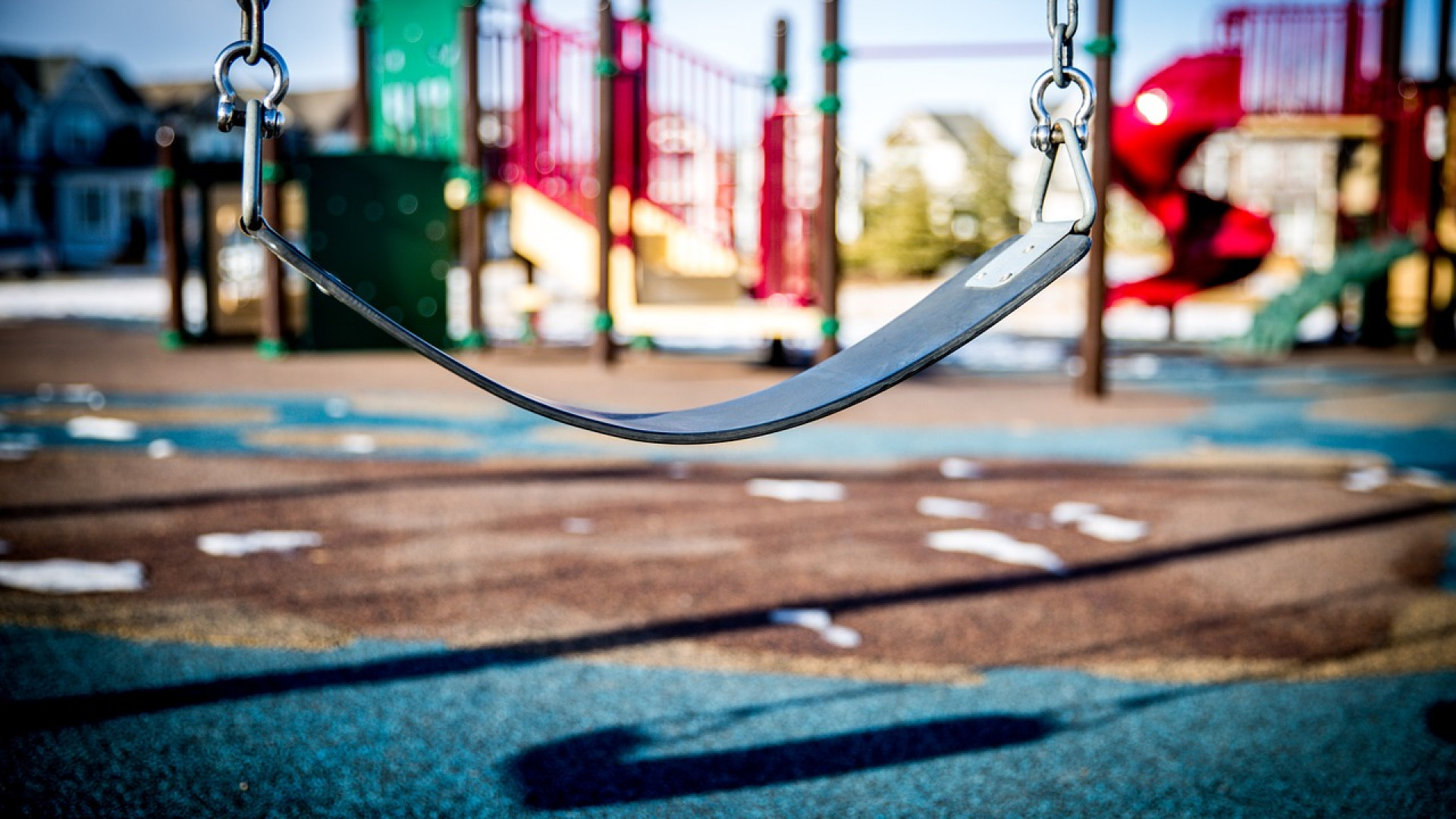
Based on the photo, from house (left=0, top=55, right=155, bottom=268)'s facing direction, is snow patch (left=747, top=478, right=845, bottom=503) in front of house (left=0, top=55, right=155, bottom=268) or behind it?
in front

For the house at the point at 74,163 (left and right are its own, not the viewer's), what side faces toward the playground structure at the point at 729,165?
front

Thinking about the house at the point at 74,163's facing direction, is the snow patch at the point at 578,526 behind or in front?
in front

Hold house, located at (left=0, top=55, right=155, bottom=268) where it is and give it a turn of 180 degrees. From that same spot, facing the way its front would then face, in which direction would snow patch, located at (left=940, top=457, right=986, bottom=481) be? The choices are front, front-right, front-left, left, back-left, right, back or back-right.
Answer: back

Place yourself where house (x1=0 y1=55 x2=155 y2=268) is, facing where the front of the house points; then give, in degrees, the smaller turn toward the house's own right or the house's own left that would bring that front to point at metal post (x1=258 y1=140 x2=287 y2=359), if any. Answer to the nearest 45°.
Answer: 0° — it already faces it

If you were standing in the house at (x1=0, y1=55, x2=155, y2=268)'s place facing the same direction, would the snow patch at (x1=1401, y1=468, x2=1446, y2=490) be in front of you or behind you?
in front

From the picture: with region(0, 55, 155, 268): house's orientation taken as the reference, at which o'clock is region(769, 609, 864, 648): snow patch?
The snow patch is roughly at 12 o'clock from the house.

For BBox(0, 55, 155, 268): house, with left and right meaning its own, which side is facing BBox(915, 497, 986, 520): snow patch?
front

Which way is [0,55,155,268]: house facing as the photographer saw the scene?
facing the viewer

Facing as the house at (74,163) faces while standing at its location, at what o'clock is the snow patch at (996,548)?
The snow patch is roughly at 12 o'clock from the house.

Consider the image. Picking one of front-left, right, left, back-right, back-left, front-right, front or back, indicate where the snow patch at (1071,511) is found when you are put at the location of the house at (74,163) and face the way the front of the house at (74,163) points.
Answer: front

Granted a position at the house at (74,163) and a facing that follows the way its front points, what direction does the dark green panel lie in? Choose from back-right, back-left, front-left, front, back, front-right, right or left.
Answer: front
